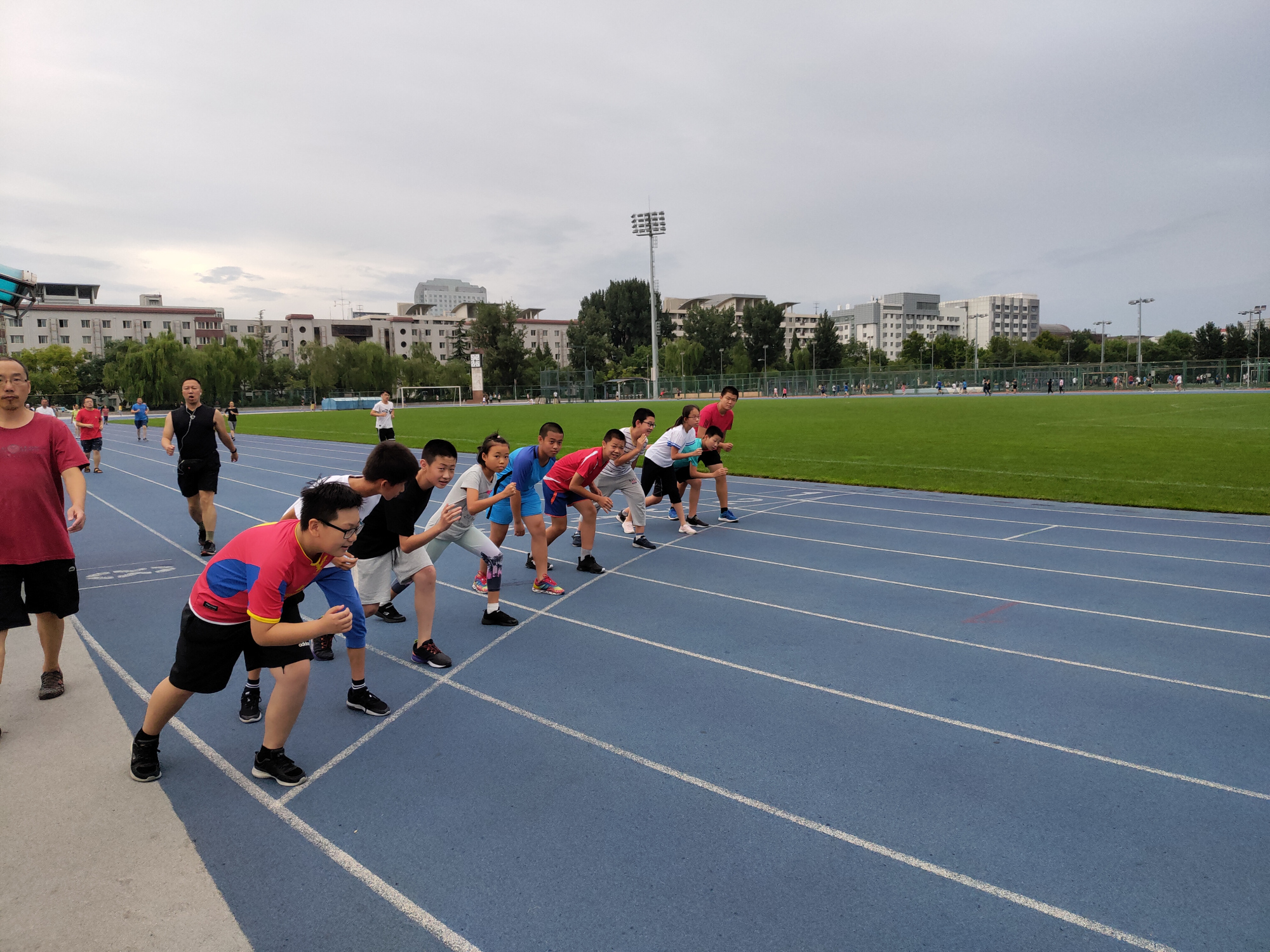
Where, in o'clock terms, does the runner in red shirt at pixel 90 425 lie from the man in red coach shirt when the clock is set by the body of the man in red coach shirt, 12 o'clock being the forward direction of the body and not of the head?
The runner in red shirt is roughly at 6 o'clock from the man in red coach shirt.

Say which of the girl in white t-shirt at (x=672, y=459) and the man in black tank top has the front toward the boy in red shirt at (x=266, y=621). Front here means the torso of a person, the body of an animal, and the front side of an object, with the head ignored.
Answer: the man in black tank top

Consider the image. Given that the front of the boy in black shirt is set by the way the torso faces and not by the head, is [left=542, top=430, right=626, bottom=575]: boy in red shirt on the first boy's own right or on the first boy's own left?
on the first boy's own left

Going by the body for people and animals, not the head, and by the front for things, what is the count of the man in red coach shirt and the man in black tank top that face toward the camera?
2

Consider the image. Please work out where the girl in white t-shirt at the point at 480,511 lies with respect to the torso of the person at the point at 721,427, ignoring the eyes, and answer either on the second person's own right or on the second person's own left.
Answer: on the second person's own right

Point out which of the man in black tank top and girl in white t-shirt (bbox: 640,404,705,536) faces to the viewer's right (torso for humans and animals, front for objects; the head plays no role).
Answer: the girl in white t-shirt

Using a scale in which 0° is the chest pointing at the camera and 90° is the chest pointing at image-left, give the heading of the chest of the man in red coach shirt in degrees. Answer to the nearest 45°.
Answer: approximately 0°

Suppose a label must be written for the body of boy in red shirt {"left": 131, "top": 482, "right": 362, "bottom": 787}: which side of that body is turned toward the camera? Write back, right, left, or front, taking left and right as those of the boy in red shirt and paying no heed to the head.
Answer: right

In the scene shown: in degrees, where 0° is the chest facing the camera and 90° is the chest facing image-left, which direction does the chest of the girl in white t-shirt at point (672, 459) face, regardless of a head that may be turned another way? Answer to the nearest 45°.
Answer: approximately 270°

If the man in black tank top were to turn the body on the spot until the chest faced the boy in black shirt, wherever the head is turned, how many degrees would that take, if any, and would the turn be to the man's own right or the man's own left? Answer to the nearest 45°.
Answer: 0° — they already face them
